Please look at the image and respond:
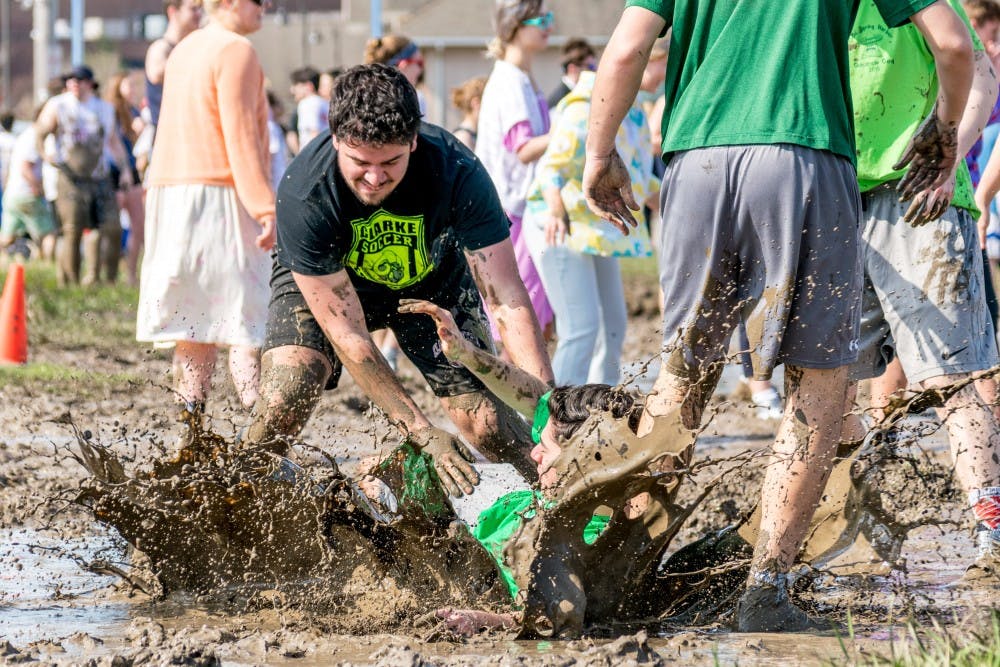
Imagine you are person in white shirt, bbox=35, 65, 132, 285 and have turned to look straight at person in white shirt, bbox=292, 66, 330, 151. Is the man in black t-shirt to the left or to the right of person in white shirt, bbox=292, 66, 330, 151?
right

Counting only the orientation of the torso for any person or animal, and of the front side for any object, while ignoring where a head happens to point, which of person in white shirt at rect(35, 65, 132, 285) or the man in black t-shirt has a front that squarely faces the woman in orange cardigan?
the person in white shirt

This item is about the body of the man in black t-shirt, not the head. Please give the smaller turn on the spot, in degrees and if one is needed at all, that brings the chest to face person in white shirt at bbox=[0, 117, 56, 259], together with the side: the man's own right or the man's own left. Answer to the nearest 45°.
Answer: approximately 180°

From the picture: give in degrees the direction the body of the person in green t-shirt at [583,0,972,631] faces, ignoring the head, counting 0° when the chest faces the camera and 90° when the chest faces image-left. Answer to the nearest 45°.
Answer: approximately 180°

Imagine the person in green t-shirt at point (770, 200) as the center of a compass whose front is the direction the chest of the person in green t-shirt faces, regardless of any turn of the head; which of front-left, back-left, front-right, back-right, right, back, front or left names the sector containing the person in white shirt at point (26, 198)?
front-left

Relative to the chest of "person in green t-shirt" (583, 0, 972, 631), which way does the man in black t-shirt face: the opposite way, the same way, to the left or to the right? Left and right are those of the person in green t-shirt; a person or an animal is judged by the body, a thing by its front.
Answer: the opposite way

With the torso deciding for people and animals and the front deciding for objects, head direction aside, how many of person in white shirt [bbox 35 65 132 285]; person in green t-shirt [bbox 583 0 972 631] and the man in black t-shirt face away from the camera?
1

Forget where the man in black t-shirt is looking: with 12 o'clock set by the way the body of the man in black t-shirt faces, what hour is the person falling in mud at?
The person falling in mud is roughly at 11 o'clock from the man in black t-shirt.

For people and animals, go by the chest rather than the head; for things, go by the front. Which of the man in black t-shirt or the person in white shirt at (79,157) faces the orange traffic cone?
the person in white shirt

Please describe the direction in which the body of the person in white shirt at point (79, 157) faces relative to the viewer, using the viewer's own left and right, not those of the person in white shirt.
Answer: facing the viewer

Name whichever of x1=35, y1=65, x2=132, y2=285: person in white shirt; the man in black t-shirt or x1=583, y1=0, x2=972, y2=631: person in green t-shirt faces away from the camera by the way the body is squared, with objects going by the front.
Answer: the person in green t-shirt

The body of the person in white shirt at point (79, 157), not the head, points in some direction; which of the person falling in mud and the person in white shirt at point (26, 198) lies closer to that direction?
the person falling in mud

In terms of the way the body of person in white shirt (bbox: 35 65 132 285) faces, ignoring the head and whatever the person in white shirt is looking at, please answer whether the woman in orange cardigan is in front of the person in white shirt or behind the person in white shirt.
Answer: in front

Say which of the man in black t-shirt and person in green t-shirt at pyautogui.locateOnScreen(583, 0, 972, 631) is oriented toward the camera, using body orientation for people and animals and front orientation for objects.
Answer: the man in black t-shirt
